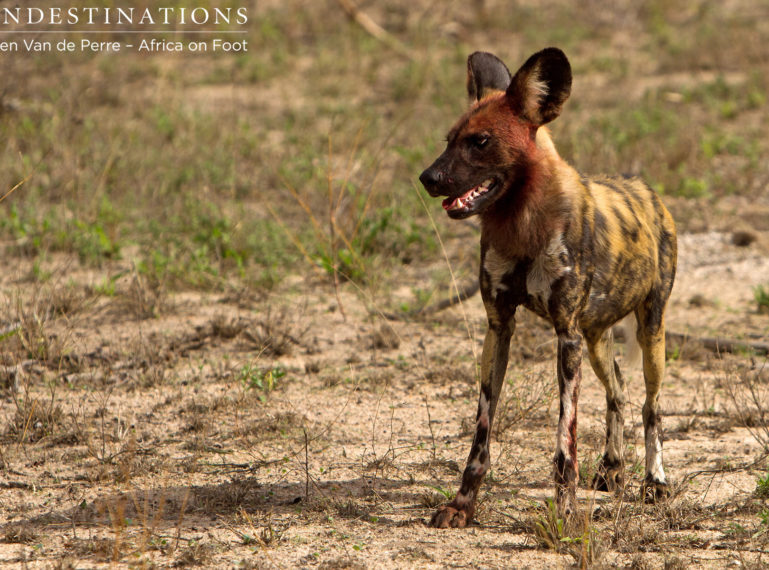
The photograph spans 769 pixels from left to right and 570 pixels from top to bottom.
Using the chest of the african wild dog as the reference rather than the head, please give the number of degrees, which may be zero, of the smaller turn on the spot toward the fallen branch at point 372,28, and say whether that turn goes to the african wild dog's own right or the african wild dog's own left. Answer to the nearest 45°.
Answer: approximately 135° to the african wild dog's own right

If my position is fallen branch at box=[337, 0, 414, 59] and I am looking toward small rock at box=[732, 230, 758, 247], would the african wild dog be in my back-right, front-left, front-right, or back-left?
front-right

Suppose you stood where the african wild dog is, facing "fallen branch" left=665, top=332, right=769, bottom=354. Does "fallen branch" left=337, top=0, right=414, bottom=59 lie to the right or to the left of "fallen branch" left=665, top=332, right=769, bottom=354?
left

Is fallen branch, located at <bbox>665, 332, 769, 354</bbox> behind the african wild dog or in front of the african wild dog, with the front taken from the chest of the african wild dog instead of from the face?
behind

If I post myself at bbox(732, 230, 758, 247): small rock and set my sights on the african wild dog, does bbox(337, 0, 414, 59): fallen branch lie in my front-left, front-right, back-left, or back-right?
back-right

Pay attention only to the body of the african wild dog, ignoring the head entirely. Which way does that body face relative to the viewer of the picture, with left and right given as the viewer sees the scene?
facing the viewer and to the left of the viewer

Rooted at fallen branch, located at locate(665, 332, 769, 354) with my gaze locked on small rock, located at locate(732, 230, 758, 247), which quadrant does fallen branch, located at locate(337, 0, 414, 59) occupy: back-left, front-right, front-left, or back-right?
front-left

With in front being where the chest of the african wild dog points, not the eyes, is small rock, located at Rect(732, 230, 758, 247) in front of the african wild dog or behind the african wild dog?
behind
